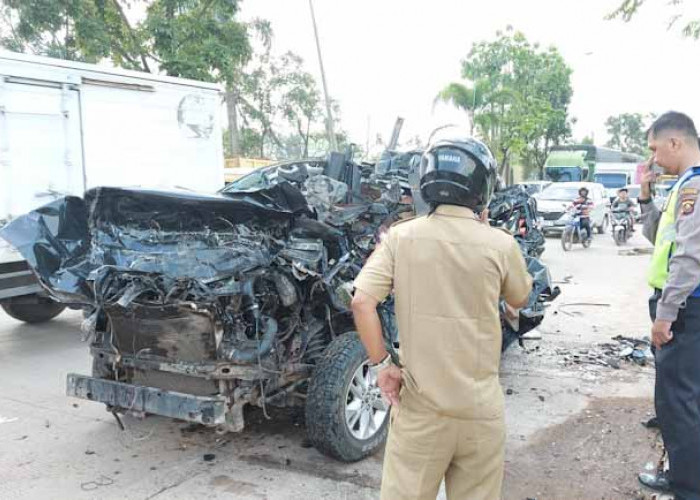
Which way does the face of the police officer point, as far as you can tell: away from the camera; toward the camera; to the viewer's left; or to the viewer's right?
to the viewer's left

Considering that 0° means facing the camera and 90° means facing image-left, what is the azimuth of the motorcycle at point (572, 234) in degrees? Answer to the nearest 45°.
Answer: approximately 45°

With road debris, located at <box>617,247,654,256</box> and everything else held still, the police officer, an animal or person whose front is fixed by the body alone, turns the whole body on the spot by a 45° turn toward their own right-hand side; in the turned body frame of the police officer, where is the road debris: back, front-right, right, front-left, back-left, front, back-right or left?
front-right

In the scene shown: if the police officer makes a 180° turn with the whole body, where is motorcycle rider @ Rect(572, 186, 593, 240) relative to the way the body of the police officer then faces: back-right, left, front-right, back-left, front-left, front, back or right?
left

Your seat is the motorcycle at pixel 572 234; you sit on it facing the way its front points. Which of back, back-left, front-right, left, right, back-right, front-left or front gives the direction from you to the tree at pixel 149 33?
front

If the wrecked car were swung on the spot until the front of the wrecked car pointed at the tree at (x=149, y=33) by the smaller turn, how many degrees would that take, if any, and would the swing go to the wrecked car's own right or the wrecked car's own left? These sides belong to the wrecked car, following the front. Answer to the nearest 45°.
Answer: approximately 135° to the wrecked car's own right

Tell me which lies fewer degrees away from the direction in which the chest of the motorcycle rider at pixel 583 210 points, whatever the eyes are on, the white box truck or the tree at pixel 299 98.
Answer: the white box truck

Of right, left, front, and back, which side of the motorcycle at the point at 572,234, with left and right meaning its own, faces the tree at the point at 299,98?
right

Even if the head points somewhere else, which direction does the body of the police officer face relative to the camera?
to the viewer's left

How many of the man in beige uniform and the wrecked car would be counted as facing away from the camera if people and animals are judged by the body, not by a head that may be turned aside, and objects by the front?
1

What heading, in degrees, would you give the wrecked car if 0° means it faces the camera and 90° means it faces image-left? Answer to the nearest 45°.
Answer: approximately 45°

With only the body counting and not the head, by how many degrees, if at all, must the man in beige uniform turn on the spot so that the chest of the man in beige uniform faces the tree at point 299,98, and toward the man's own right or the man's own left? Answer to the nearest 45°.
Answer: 0° — they already face it

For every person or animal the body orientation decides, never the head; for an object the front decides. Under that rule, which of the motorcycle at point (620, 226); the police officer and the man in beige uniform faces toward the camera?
the motorcycle

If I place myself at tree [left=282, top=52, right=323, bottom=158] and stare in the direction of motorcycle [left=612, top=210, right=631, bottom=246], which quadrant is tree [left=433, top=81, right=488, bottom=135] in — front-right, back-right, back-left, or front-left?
front-left

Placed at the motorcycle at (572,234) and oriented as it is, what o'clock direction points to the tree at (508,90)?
The tree is roughly at 4 o'clock from the motorcycle.

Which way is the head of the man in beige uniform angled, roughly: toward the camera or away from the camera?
away from the camera

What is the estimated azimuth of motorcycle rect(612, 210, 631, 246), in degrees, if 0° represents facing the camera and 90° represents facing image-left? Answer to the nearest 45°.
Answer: approximately 0°

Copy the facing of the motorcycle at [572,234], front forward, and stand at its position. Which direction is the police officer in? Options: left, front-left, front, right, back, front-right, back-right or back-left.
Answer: front-left

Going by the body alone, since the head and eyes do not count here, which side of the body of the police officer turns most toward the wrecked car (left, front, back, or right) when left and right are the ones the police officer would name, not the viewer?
front
